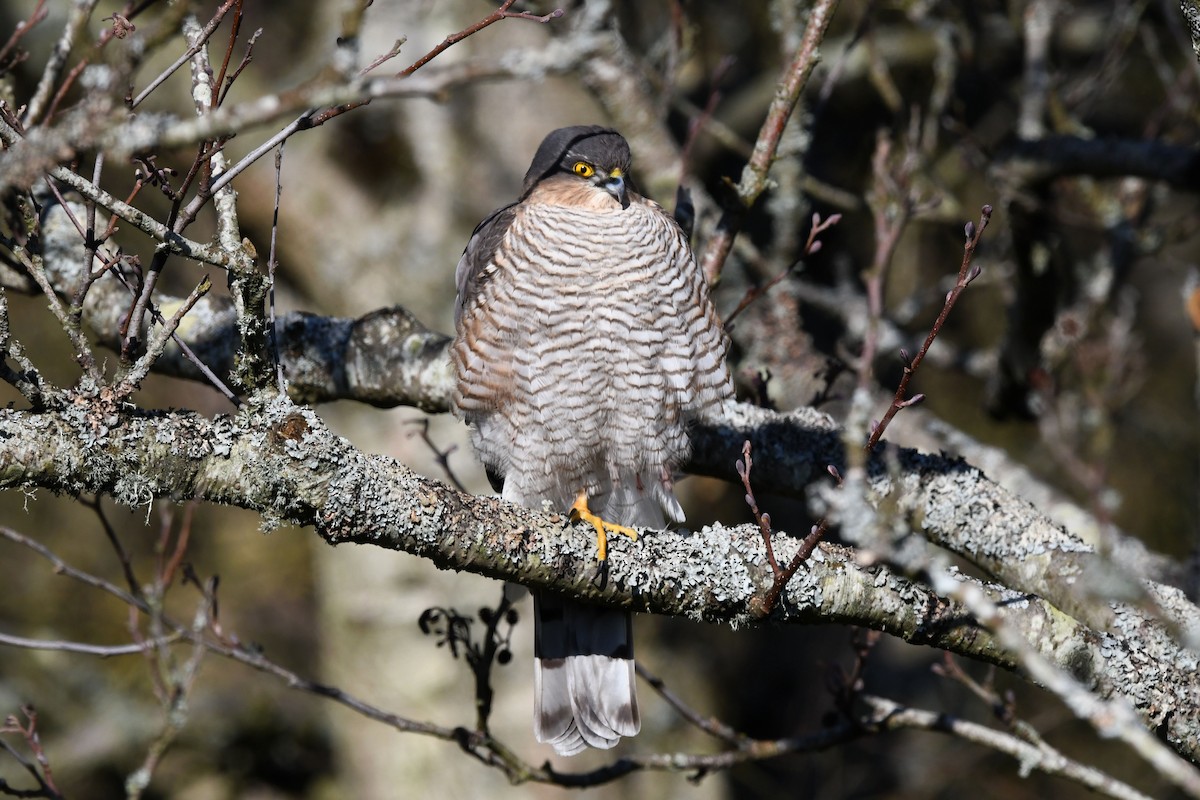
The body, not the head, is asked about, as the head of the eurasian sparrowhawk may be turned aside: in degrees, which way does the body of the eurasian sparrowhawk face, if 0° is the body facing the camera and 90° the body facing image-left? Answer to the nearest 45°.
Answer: approximately 0°
